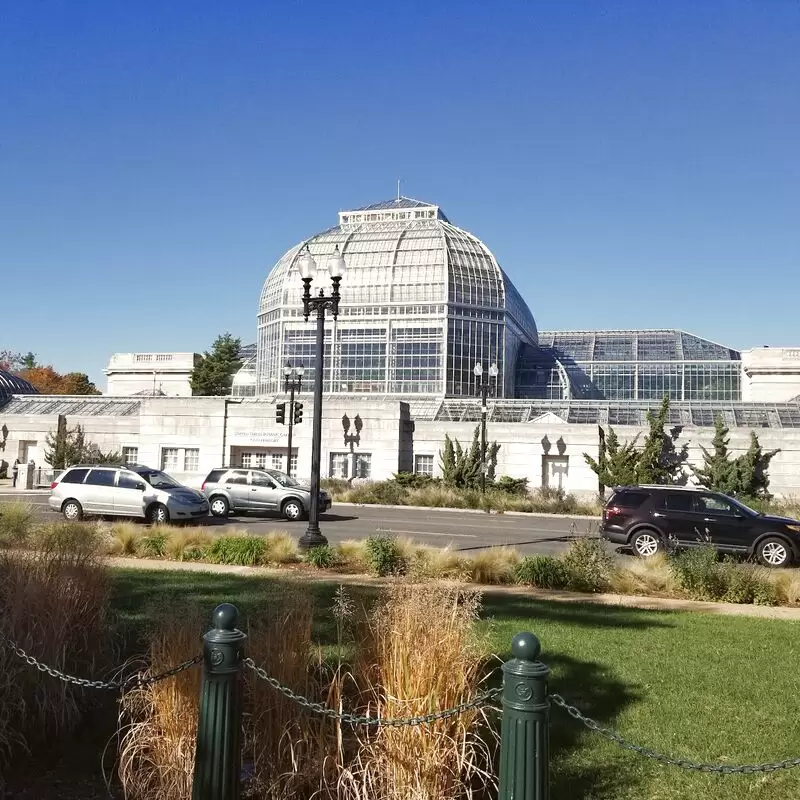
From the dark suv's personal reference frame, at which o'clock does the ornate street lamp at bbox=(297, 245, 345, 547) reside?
The ornate street lamp is roughly at 5 o'clock from the dark suv.

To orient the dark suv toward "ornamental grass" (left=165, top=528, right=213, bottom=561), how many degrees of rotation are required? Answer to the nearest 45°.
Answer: approximately 135° to its right

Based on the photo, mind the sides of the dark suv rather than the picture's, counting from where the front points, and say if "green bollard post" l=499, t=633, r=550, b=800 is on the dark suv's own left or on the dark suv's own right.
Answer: on the dark suv's own right

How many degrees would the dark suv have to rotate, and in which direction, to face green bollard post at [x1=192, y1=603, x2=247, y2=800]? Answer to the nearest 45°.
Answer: approximately 90° to its right

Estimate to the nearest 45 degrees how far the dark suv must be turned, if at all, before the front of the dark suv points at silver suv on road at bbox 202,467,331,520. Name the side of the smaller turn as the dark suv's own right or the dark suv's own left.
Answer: approximately 180°

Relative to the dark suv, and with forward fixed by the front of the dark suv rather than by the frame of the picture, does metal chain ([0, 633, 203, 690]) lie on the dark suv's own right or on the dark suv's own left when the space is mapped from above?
on the dark suv's own right

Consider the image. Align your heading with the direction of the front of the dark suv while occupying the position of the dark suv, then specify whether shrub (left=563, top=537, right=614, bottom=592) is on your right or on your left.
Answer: on your right

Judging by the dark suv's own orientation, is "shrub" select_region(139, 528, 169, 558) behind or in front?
behind

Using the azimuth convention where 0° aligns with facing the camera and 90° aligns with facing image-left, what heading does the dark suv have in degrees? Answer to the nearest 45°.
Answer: approximately 270°

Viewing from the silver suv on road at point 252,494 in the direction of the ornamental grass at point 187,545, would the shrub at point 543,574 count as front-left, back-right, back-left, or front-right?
front-left

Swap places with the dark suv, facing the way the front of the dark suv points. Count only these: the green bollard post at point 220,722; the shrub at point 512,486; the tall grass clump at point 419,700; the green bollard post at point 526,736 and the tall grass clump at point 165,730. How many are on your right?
4

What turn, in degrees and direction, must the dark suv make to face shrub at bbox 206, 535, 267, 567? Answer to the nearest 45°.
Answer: approximately 135° to its right

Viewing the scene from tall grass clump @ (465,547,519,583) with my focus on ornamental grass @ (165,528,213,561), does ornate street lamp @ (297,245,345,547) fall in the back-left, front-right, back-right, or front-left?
front-right

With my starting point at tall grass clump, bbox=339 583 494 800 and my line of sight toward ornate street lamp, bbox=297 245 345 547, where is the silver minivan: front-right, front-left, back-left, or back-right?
front-left

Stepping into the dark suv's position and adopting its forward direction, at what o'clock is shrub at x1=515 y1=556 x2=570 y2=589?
The shrub is roughly at 4 o'clock from the dark suv.

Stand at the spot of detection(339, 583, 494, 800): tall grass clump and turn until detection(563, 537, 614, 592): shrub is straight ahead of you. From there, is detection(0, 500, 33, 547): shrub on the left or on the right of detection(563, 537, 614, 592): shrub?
left
